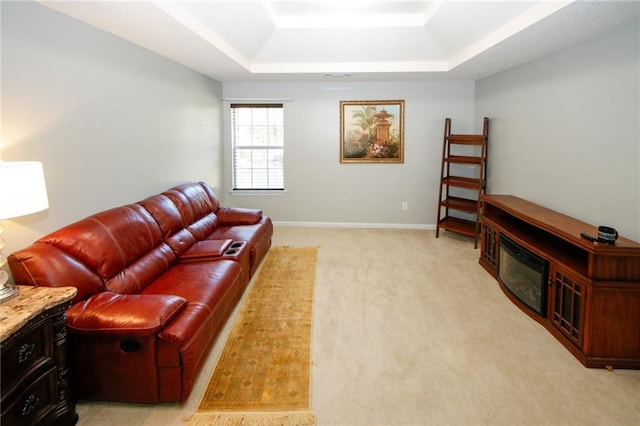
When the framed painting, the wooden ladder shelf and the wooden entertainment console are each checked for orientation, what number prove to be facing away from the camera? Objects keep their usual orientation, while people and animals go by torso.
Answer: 0

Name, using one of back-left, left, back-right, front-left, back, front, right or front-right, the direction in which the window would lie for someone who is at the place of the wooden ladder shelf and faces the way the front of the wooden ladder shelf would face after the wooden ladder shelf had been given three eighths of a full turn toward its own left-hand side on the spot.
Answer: back

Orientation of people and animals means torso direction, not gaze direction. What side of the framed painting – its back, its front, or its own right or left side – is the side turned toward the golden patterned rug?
front

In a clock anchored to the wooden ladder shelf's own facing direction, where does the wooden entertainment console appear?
The wooden entertainment console is roughly at 10 o'clock from the wooden ladder shelf.

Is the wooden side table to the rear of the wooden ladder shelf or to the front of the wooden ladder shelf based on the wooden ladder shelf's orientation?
to the front

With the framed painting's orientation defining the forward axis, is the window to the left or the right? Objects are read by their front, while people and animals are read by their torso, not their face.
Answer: on its right

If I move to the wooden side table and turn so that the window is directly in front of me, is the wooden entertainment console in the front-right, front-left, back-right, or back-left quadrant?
front-right

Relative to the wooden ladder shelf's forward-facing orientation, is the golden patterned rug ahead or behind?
ahead

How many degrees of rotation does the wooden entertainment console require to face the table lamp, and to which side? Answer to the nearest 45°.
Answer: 0° — it already faces it

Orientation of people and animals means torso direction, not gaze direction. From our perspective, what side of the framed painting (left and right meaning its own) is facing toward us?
front

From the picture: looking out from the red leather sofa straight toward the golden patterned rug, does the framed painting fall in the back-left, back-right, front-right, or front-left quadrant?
front-left

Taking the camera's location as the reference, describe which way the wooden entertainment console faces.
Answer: facing the viewer and to the left of the viewer
